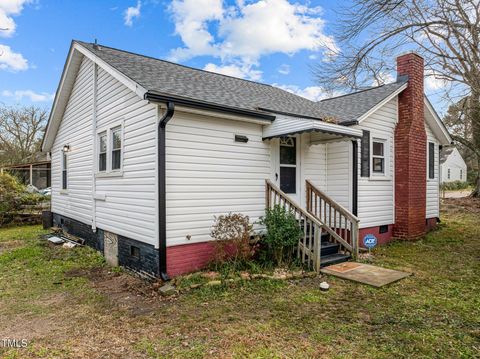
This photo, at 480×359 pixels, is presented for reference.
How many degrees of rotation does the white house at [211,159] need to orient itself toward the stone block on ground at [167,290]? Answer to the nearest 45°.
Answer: approximately 45° to its right

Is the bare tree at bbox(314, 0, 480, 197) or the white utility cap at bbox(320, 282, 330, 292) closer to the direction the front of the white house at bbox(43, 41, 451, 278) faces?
the white utility cap

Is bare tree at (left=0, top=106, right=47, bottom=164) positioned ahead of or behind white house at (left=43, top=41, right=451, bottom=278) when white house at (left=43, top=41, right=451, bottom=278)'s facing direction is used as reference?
behind

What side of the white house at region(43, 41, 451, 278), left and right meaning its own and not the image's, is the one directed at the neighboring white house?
left

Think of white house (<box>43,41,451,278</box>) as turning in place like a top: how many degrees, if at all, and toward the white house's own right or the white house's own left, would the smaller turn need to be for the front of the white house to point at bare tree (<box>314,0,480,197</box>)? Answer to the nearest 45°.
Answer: approximately 90° to the white house's own left

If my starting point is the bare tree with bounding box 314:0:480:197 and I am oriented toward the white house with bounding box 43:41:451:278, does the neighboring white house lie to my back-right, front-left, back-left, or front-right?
back-right

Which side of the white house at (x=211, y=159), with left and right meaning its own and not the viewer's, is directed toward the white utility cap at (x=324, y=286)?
front

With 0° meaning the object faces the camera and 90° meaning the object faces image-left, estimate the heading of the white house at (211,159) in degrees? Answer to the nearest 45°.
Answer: approximately 315°

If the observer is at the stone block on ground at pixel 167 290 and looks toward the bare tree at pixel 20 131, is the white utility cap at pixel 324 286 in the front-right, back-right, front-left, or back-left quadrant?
back-right

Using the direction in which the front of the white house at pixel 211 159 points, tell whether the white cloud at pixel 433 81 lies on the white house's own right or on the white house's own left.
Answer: on the white house's own left
